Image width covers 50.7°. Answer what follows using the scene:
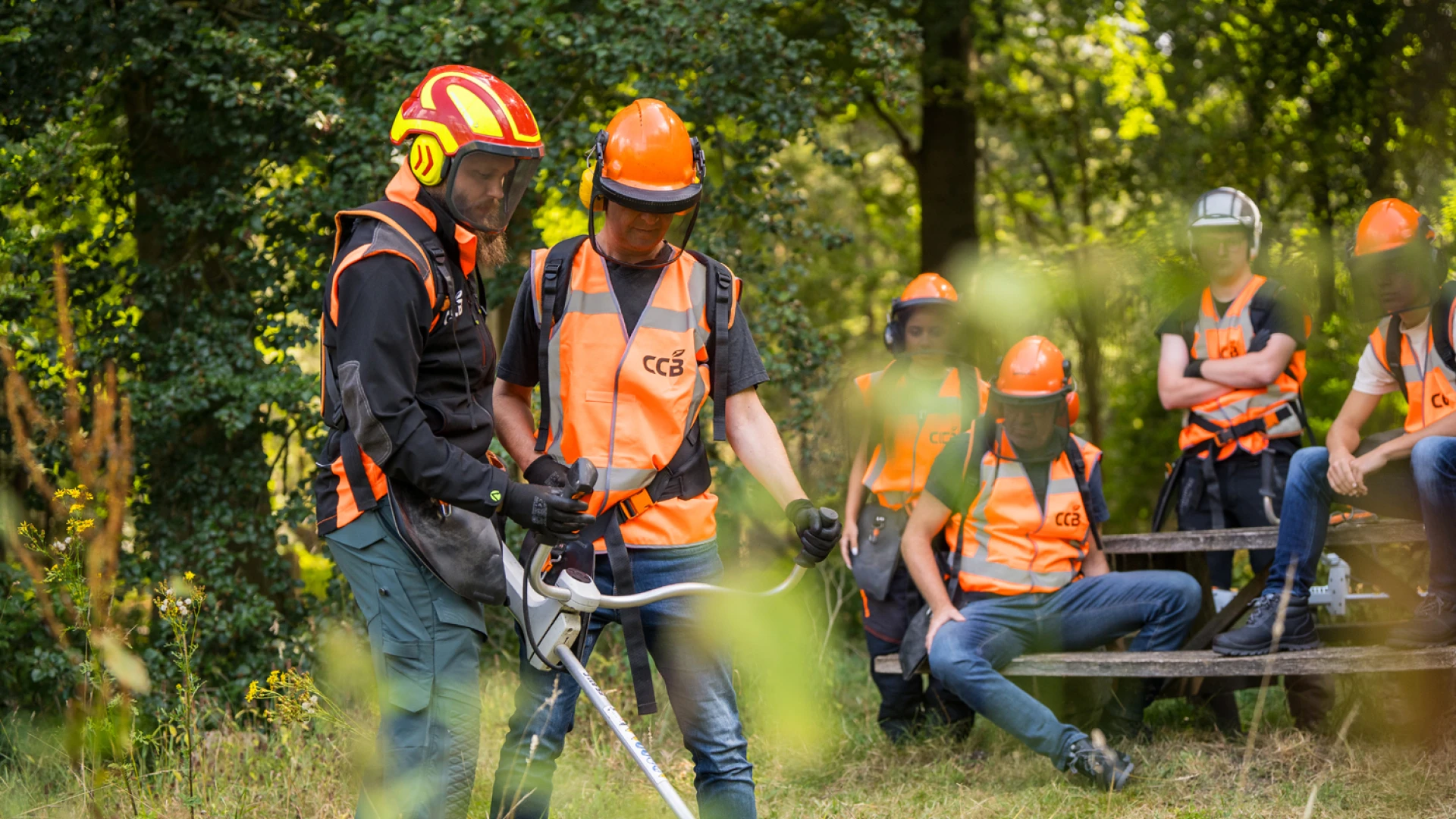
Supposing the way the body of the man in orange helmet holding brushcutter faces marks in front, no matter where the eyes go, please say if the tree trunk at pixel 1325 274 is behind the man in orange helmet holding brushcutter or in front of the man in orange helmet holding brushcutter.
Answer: behind

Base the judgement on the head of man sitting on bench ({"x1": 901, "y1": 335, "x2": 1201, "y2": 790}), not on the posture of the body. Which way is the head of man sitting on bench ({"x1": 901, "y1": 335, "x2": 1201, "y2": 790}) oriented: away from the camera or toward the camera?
toward the camera

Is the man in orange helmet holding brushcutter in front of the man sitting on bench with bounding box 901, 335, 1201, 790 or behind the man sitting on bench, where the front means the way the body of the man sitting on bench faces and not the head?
in front

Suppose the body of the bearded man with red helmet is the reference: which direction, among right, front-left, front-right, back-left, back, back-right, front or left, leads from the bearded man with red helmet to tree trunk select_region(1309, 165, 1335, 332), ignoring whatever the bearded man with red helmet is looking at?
front-left

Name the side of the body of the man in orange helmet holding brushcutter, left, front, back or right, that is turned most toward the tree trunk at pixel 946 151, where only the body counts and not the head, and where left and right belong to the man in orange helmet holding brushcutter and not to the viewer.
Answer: back

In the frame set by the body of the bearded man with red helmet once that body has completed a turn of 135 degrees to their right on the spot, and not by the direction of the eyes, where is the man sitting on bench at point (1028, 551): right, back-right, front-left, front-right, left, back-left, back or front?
back

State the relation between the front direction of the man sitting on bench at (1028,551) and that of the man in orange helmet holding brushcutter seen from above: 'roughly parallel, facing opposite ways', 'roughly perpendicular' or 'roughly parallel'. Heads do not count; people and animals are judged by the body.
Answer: roughly parallel

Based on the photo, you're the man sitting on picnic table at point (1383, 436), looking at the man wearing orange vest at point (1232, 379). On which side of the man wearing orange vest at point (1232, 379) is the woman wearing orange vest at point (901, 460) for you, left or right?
left

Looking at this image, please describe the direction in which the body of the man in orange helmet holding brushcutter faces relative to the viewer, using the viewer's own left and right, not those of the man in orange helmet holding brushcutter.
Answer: facing the viewer

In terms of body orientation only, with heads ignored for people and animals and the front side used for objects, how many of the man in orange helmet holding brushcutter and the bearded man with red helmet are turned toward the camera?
1

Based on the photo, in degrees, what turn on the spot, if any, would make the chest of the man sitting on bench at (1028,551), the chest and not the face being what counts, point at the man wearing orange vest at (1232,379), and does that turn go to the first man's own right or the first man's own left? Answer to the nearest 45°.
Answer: approximately 135° to the first man's own left

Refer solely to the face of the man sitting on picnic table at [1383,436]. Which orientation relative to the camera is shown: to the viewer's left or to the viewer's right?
to the viewer's left

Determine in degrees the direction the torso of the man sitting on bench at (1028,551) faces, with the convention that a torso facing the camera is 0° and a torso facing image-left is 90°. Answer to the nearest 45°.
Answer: approximately 0°

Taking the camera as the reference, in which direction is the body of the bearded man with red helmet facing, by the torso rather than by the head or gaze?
to the viewer's right

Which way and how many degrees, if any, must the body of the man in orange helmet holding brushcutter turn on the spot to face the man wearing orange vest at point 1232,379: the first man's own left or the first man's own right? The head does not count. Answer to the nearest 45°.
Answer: approximately 135° to the first man's own left

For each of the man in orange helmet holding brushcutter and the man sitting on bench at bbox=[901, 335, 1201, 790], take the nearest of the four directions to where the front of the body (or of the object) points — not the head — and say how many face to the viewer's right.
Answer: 0

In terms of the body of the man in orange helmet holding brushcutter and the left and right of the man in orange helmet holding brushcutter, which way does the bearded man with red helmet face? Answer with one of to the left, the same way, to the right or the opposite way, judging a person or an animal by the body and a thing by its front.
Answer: to the left
